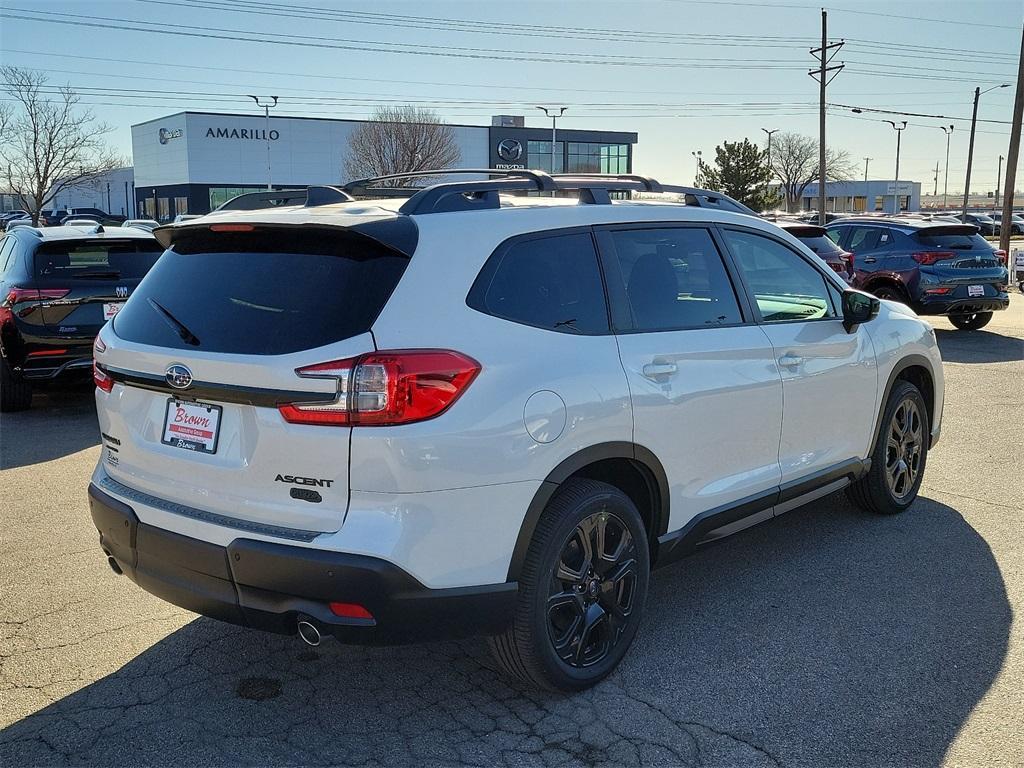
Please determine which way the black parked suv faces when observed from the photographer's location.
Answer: facing away from the viewer and to the left of the viewer

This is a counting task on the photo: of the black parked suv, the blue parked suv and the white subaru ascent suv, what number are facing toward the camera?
0

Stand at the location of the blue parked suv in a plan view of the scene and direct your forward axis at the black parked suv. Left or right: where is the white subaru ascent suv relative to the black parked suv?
left

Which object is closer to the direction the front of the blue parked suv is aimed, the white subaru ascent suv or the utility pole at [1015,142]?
the utility pole

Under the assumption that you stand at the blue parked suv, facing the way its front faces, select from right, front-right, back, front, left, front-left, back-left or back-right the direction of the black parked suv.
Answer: left

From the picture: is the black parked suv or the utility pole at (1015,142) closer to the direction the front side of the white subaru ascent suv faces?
the utility pole

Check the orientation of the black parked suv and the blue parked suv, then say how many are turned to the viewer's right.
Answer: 0

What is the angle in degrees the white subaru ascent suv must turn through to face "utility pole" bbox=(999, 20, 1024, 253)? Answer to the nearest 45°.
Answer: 0° — it already faces it

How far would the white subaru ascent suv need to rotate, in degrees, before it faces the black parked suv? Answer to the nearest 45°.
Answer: approximately 90° to its left

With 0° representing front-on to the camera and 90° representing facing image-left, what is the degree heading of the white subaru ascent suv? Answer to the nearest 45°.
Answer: approximately 225°

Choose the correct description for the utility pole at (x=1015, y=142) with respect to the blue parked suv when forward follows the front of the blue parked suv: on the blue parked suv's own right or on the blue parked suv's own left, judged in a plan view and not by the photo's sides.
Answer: on the blue parked suv's own right

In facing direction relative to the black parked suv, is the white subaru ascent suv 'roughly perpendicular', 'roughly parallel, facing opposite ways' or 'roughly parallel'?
roughly perpendicular

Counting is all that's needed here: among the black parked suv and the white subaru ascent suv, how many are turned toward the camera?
0

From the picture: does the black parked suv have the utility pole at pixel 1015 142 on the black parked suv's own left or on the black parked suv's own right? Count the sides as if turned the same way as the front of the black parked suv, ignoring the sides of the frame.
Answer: on the black parked suv's own right

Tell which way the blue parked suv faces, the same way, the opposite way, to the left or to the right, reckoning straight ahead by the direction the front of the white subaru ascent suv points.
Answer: to the left

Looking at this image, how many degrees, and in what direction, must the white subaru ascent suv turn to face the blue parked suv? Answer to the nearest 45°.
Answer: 0° — it already faces it

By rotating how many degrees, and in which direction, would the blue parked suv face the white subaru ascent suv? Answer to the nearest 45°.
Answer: approximately 135° to its left
